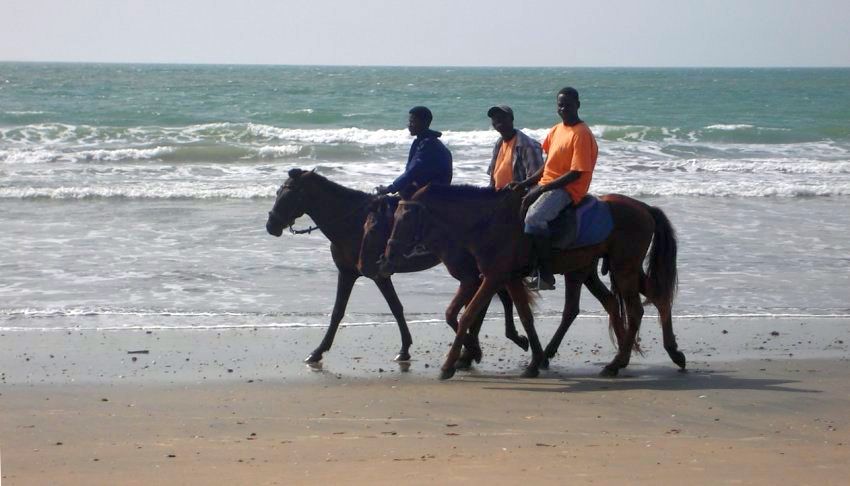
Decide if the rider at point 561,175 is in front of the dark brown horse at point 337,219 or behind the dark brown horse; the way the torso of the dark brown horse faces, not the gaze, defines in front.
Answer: behind

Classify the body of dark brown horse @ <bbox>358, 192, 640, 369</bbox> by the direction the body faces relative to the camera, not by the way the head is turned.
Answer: to the viewer's left

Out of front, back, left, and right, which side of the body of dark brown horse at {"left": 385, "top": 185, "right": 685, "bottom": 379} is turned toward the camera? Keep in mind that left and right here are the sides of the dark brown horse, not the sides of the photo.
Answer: left

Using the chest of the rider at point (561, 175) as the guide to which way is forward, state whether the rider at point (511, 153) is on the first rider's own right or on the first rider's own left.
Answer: on the first rider's own right

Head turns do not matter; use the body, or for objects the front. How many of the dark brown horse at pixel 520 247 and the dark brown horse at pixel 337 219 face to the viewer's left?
2

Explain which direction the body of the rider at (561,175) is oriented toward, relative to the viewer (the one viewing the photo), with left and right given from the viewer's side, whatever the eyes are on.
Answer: facing the viewer and to the left of the viewer

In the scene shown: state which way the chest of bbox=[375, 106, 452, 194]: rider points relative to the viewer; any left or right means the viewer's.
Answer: facing to the left of the viewer

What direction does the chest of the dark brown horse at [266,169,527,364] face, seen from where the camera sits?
to the viewer's left

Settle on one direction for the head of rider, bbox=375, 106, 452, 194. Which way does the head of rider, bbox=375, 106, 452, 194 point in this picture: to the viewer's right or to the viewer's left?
to the viewer's left

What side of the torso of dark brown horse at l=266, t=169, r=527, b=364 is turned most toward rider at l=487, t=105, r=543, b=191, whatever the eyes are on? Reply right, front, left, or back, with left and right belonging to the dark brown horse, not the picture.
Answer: back

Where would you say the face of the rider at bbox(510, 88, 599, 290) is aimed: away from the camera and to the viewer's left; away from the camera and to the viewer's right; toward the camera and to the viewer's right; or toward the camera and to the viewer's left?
toward the camera and to the viewer's left

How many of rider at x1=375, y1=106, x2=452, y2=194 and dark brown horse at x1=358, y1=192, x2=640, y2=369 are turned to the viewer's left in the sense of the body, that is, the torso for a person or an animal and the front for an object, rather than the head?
2
